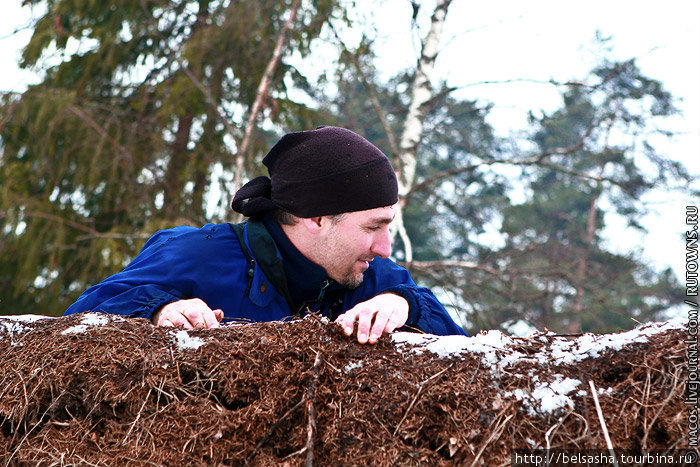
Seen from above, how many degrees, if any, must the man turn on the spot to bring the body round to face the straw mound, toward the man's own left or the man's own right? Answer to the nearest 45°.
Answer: approximately 45° to the man's own right

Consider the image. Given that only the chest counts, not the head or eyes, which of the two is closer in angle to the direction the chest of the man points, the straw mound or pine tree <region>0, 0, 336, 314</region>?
the straw mound

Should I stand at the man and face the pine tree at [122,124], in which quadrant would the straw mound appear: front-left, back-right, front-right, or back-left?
back-left

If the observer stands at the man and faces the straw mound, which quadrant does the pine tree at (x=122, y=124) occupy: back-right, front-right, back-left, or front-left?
back-right

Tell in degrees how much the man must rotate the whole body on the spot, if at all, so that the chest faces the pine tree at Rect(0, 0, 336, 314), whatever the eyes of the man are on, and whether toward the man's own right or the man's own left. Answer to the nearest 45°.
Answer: approximately 135° to the man's own left

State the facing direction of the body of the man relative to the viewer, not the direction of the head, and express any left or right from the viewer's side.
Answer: facing the viewer and to the right of the viewer

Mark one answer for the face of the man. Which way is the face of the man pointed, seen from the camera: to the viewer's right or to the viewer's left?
to the viewer's right
